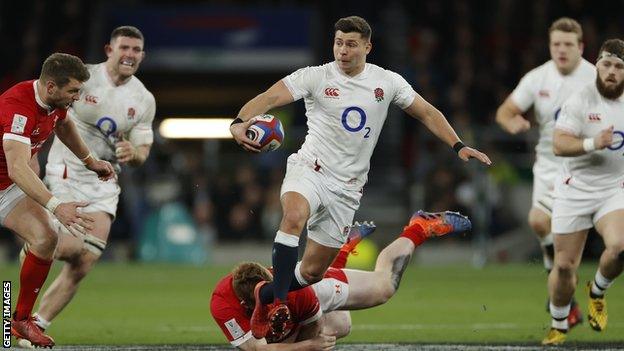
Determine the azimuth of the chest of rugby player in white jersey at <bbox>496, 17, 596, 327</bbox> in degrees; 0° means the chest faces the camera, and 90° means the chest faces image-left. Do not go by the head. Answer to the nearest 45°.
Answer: approximately 0°

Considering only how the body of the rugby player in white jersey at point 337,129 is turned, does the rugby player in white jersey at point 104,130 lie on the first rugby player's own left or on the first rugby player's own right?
on the first rugby player's own right

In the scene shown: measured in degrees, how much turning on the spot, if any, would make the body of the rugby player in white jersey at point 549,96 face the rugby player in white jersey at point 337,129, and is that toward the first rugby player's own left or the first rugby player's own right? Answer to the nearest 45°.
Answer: approximately 45° to the first rugby player's own right

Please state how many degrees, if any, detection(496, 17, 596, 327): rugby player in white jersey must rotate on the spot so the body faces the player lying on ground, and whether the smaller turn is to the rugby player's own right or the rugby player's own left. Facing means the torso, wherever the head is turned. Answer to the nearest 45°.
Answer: approximately 45° to the rugby player's own right

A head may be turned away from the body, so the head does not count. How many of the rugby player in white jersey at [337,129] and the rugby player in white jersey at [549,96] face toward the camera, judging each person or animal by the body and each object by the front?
2

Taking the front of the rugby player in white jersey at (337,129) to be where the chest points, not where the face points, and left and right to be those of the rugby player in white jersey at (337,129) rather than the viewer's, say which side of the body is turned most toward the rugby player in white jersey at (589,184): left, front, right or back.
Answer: left

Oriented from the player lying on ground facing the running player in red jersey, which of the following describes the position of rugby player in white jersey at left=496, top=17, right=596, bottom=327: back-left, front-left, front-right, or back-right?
back-right
